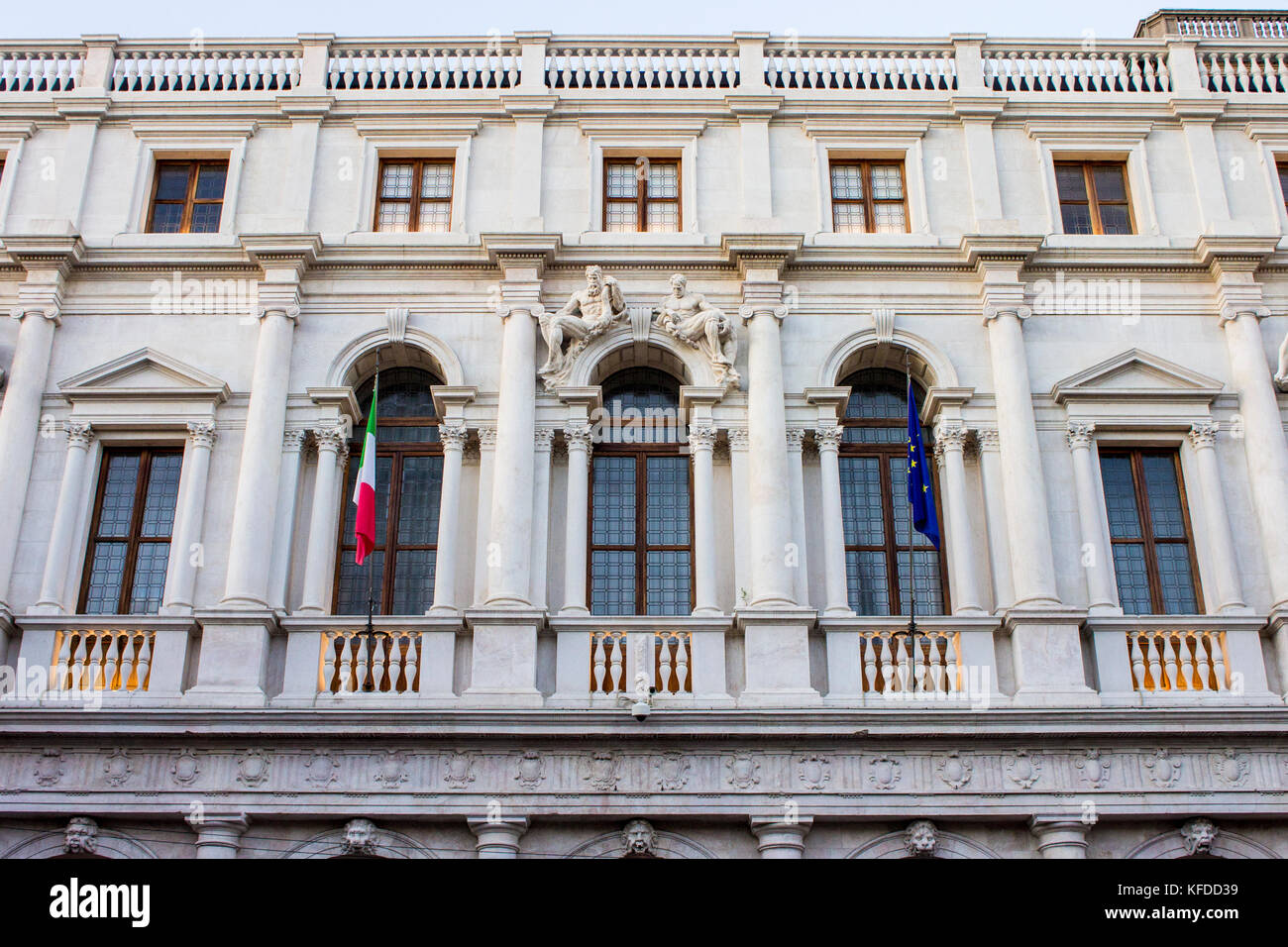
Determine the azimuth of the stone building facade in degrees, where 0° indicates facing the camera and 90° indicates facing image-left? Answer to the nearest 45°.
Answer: approximately 0°
